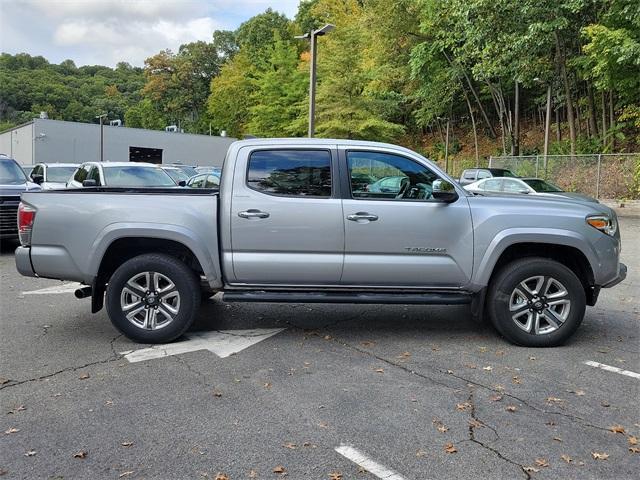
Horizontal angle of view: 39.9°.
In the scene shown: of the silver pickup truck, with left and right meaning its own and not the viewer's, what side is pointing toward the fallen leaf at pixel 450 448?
right

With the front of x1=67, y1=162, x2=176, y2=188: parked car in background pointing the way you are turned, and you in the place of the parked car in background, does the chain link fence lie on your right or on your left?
on your left

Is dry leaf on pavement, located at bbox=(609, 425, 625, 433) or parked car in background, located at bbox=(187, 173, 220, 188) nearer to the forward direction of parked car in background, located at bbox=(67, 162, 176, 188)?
the dry leaf on pavement

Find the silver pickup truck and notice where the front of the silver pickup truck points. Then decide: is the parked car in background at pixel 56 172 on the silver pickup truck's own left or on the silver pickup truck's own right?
on the silver pickup truck's own left

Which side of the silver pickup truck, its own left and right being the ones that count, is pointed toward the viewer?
right

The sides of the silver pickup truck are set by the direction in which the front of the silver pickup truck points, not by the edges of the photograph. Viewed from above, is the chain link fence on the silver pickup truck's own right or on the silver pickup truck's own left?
on the silver pickup truck's own left

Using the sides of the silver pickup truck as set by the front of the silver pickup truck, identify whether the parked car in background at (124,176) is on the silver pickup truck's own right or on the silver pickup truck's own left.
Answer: on the silver pickup truck's own left
